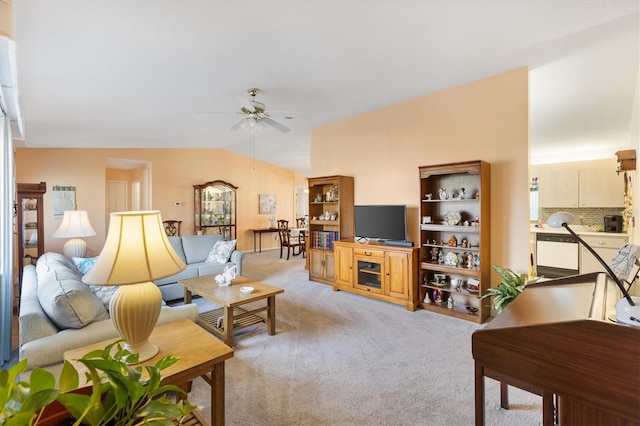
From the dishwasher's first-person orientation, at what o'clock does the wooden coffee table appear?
The wooden coffee table is roughly at 1 o'clock from the dishwasher.

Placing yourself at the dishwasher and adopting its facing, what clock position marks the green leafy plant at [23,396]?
The green leafy plant is roughly at 12 o'clock from the dishwasher.

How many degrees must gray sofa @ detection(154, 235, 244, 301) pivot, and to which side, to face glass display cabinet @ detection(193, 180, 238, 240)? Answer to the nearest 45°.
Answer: approximately 180°

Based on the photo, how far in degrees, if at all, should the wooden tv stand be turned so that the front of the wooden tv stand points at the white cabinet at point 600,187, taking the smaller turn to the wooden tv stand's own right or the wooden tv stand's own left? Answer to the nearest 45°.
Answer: approximately 180°

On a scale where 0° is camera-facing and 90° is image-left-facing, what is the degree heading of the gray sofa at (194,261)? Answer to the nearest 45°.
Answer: approximately 0°

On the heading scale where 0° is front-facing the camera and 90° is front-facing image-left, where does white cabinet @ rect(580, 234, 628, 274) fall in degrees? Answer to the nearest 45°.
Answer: approximately 0°
